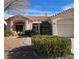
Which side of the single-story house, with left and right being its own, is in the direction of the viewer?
front

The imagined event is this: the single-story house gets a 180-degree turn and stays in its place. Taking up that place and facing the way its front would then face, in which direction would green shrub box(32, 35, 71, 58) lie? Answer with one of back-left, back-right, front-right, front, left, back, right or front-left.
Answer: back
